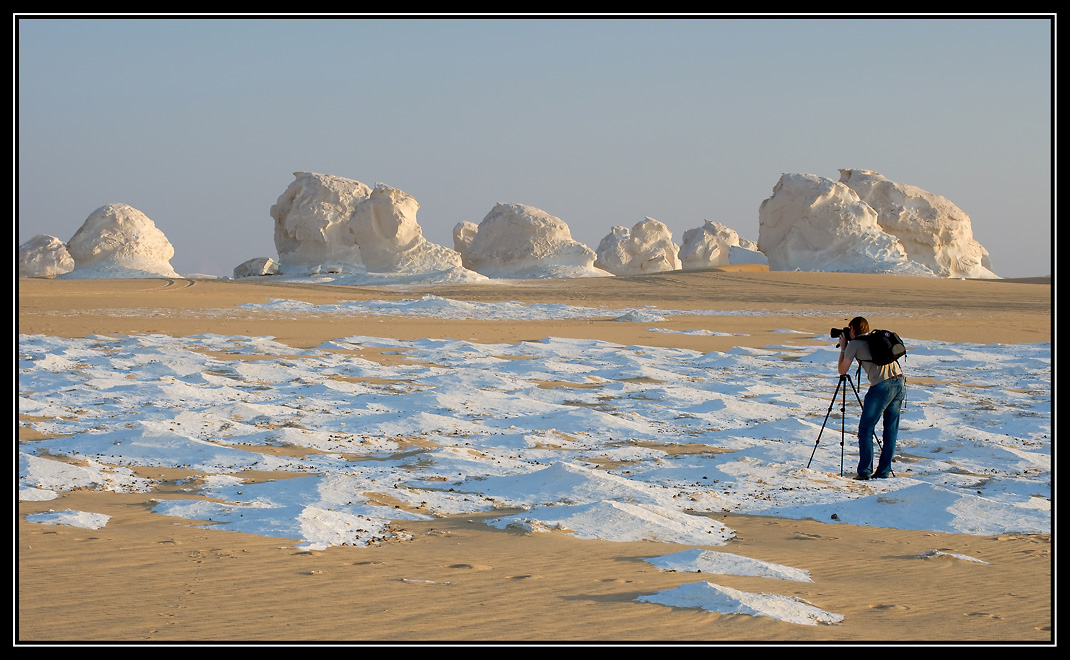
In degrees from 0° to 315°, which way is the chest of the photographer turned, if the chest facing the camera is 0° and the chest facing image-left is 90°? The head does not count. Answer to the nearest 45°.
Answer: approximately 90°
